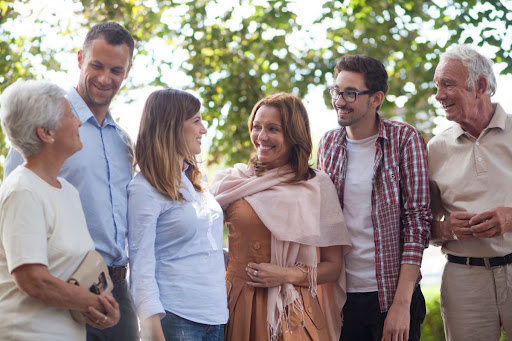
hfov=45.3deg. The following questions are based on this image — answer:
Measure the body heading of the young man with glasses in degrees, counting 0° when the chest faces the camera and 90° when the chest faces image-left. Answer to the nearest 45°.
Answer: approximately 45°

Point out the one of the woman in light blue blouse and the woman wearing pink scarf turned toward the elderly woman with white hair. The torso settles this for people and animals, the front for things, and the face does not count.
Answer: the woman wearing pink scarf

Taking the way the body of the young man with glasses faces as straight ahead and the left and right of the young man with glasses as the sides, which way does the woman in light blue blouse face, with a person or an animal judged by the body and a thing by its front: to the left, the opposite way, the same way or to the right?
to the left

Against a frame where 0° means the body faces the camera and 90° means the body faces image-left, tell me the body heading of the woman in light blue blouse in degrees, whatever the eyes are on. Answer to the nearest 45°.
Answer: approximately 315°

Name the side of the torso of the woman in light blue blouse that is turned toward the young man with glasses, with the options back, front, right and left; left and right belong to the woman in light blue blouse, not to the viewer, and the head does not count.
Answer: front

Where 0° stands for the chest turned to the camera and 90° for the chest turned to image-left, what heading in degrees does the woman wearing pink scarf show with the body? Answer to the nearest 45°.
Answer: approximately 45°

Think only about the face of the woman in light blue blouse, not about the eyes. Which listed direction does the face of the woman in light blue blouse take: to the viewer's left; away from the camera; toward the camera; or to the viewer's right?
to the viewer's right

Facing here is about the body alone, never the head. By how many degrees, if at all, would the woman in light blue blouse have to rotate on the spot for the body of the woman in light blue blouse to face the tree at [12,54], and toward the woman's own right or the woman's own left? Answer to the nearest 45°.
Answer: approximately 180°

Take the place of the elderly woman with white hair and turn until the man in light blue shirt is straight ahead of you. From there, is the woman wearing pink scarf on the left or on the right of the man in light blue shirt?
right
